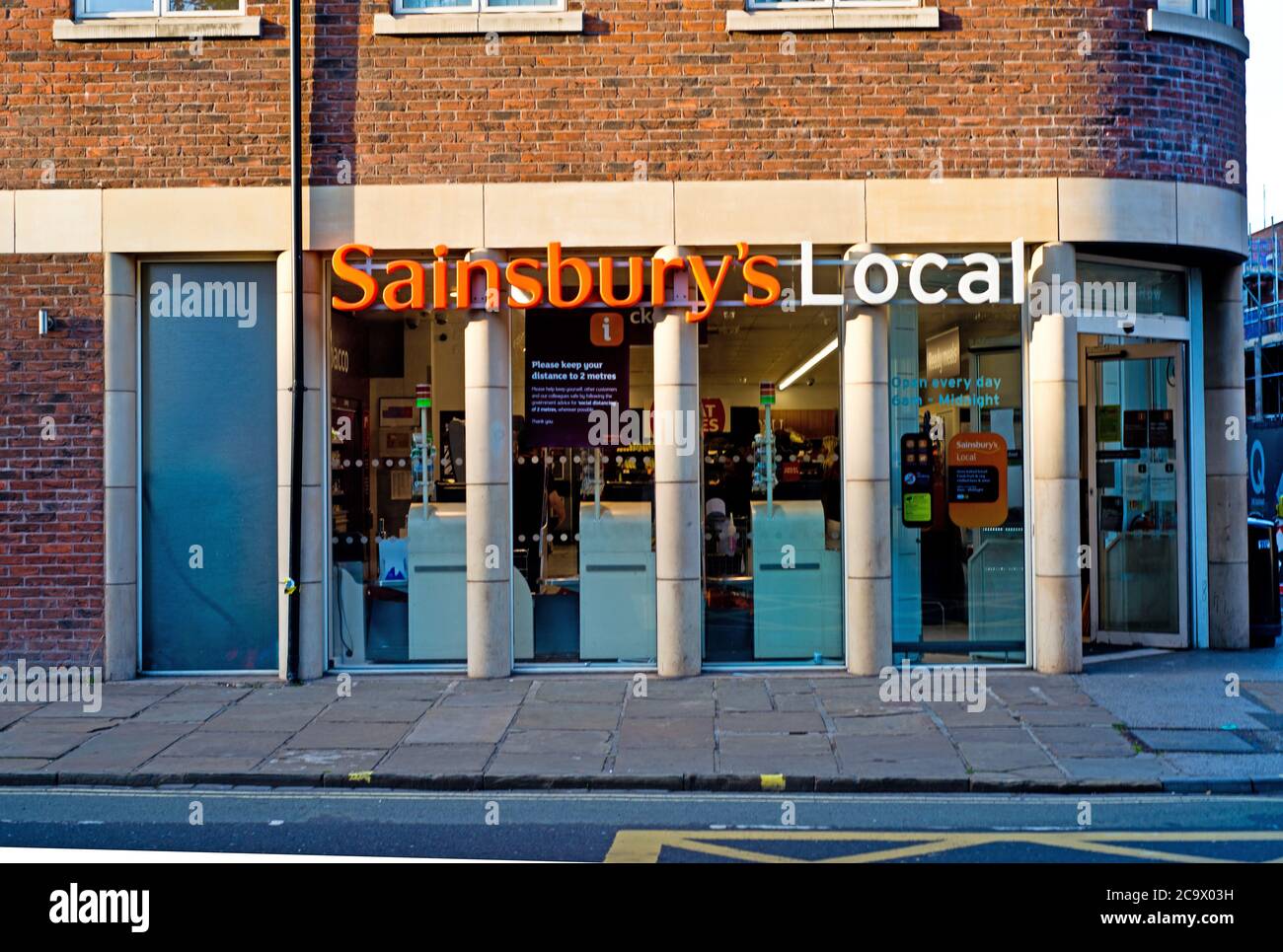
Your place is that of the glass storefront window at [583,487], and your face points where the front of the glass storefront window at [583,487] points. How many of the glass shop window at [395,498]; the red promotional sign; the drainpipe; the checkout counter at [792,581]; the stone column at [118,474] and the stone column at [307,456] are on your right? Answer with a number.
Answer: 4

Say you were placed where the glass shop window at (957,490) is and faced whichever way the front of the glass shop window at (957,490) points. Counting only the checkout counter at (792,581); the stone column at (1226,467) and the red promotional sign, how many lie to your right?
2

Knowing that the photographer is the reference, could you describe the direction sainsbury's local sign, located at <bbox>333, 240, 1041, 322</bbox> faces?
facing the viewer

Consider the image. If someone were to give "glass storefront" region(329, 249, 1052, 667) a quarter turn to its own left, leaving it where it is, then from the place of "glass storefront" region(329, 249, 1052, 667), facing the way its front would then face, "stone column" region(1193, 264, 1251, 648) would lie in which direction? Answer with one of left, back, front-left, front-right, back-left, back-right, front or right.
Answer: front

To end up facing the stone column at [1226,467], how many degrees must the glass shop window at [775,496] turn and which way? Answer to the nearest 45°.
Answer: approximately 90° to its left

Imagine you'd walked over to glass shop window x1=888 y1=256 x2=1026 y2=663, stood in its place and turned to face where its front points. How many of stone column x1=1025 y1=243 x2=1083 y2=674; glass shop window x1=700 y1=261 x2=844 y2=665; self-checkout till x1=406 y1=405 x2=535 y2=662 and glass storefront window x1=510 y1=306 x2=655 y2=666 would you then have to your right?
3

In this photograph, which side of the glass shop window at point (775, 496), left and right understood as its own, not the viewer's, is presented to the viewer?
front

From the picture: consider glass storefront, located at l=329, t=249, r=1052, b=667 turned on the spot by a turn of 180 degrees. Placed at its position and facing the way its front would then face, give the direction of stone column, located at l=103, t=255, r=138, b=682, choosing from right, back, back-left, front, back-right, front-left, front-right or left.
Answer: left

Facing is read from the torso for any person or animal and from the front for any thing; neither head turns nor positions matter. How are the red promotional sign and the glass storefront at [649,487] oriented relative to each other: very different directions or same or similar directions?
same or similar directions

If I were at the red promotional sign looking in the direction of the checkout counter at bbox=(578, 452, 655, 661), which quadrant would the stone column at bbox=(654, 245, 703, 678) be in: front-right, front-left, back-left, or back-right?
front-left

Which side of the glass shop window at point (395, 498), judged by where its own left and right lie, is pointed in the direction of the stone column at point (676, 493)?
left

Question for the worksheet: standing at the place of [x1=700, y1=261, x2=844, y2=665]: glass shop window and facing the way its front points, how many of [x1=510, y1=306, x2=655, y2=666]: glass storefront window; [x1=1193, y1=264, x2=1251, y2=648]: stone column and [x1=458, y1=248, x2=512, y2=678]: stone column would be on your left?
1

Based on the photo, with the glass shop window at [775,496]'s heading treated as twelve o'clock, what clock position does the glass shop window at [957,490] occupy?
the glass shop window at [957,490] is roughly at 9 o'clock from the glass shop window at [775,496].

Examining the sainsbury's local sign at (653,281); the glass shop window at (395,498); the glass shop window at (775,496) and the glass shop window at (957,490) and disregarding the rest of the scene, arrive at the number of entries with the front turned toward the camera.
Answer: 4
